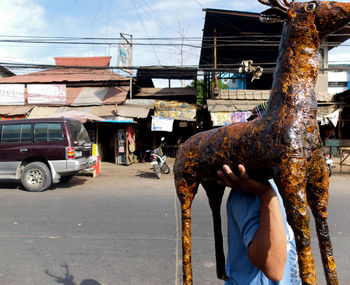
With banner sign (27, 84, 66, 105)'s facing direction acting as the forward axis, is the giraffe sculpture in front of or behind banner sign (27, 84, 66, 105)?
in front

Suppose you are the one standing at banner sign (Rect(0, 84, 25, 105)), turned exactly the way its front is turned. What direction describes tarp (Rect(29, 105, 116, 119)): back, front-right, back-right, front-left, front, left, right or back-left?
front-left

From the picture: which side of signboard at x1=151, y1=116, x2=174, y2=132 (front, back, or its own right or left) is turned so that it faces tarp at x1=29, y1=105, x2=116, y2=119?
right

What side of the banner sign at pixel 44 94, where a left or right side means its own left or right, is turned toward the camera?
front

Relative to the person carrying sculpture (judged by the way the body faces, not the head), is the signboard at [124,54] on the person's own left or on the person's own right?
on the person's own left

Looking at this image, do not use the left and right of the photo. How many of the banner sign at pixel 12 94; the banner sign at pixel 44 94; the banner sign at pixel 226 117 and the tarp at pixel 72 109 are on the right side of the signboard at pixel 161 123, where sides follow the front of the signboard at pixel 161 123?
3

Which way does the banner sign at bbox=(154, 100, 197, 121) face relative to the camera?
toward the camera

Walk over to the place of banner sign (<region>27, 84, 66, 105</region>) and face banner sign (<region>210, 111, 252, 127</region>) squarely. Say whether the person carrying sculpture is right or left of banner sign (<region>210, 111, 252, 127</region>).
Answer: right

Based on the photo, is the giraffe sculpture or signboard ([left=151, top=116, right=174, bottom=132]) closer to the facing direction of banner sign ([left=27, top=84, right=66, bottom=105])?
the giraffe sculpture

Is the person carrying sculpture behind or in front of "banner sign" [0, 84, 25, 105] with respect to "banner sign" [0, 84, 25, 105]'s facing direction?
in front

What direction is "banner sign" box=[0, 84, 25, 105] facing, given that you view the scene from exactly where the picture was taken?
facing the viewer

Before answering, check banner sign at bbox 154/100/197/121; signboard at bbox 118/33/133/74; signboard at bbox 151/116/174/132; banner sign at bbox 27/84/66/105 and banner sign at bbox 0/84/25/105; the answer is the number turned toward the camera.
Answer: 5

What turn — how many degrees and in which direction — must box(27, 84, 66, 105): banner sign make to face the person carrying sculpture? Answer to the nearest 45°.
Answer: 0° — it already faces them
